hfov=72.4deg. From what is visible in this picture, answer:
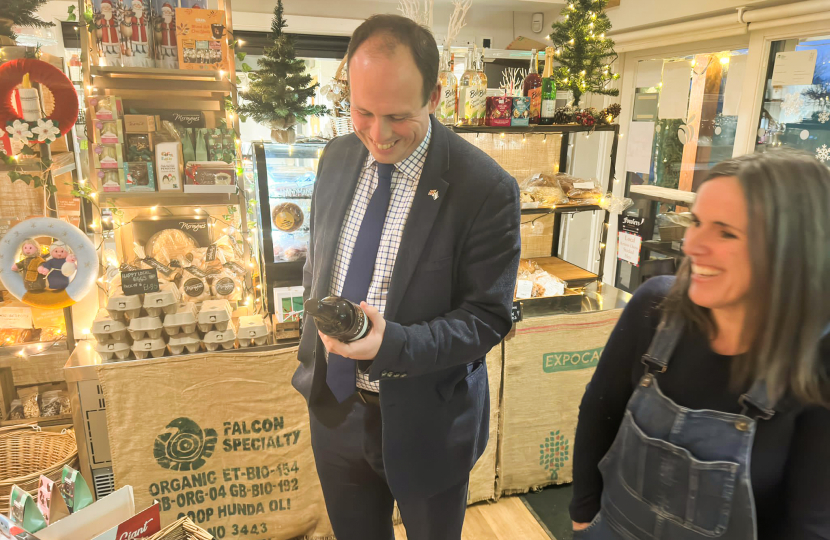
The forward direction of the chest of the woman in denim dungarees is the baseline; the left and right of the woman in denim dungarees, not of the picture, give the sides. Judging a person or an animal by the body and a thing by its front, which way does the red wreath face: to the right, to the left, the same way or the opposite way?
to the left

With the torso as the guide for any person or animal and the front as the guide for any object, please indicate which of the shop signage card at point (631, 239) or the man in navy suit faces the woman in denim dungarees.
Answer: the shop signage card

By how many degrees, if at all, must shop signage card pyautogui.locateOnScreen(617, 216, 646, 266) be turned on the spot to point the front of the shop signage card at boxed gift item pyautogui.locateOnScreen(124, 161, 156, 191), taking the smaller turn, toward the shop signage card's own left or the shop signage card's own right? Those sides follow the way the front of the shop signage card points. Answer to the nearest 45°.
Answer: approximately 45° to the shop signage card's own right

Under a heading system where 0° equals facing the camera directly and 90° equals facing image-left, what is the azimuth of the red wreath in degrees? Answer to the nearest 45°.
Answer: approximately 0°
